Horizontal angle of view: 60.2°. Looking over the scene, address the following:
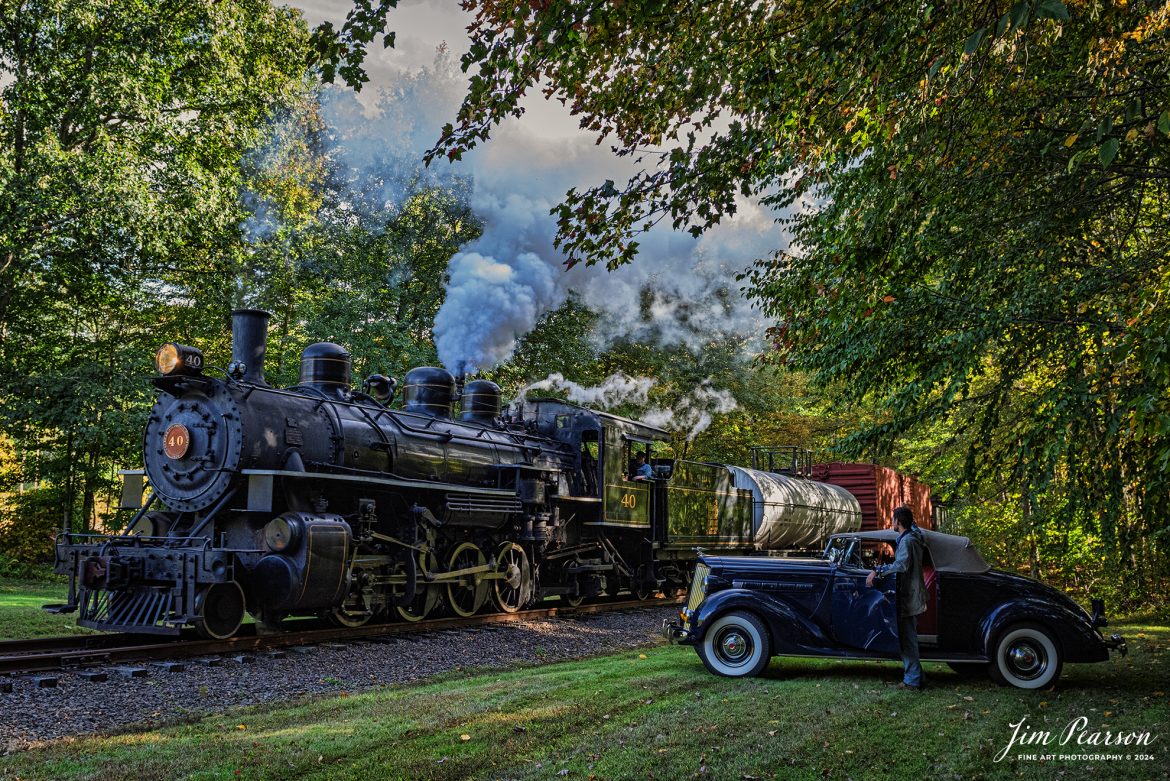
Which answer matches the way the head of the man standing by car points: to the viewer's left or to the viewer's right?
to the viewer's left

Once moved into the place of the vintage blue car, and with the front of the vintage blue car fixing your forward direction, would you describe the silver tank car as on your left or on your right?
on your right

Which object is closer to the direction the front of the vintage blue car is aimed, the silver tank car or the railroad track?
the railroad track

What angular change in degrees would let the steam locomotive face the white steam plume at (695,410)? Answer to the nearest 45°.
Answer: approximately 180°

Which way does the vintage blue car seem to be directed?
to the viewer's left

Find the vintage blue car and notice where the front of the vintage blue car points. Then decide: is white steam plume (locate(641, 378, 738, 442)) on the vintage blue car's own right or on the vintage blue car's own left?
on the vintage blue car's own right

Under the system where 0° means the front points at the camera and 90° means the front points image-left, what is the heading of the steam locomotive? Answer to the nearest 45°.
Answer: approximately 45°

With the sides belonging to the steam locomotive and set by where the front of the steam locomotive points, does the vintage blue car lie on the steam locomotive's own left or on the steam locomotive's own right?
on the steam locomotive's own left

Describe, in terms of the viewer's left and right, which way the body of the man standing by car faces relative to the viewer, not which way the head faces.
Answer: facing to the left of the viewer
